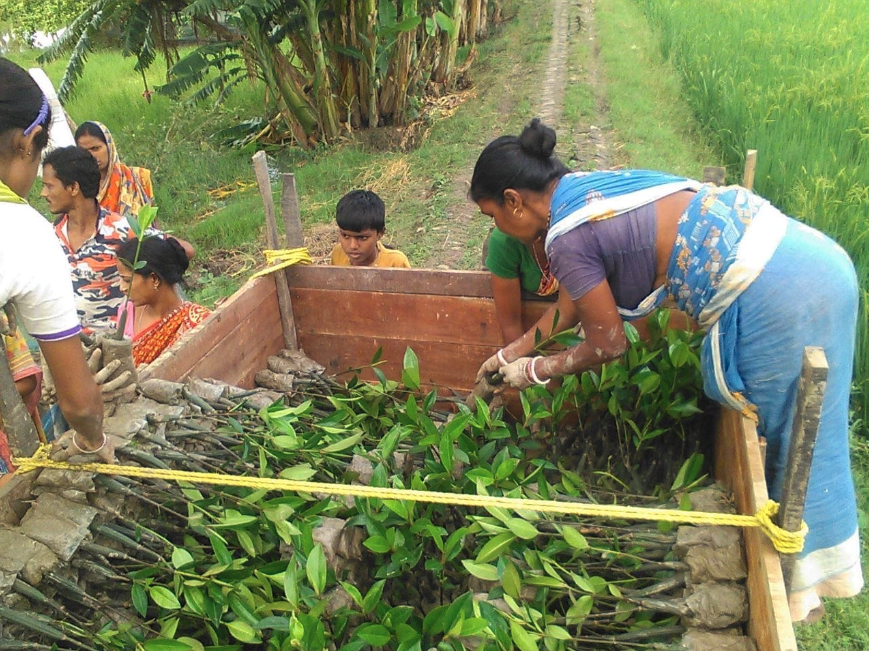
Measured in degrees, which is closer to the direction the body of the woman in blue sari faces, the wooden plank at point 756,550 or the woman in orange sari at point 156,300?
the woman in orange sari

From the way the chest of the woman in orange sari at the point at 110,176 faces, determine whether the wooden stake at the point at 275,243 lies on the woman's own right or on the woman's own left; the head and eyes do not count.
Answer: on the woman's own left

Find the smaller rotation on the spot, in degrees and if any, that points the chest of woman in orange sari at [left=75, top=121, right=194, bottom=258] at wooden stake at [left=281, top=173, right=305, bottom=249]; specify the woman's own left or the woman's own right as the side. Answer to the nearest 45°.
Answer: approximately 90° to the woman's own left

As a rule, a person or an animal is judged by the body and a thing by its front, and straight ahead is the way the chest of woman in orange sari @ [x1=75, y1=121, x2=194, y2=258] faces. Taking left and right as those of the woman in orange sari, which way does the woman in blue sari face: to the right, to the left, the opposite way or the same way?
to the right

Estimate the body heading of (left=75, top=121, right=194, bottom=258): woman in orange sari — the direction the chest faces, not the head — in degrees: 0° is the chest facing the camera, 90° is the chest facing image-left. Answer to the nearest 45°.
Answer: approximately 45°

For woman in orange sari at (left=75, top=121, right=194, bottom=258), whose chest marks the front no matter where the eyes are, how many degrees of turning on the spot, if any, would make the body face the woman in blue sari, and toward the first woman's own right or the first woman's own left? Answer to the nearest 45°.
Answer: approximately 90° to the first woman's own left

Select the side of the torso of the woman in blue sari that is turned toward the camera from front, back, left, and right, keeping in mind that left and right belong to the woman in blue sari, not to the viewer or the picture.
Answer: left

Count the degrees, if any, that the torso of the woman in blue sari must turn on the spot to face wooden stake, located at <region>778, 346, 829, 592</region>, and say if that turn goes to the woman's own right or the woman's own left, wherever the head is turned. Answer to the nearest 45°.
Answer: approximately 90° to the woman's own left
